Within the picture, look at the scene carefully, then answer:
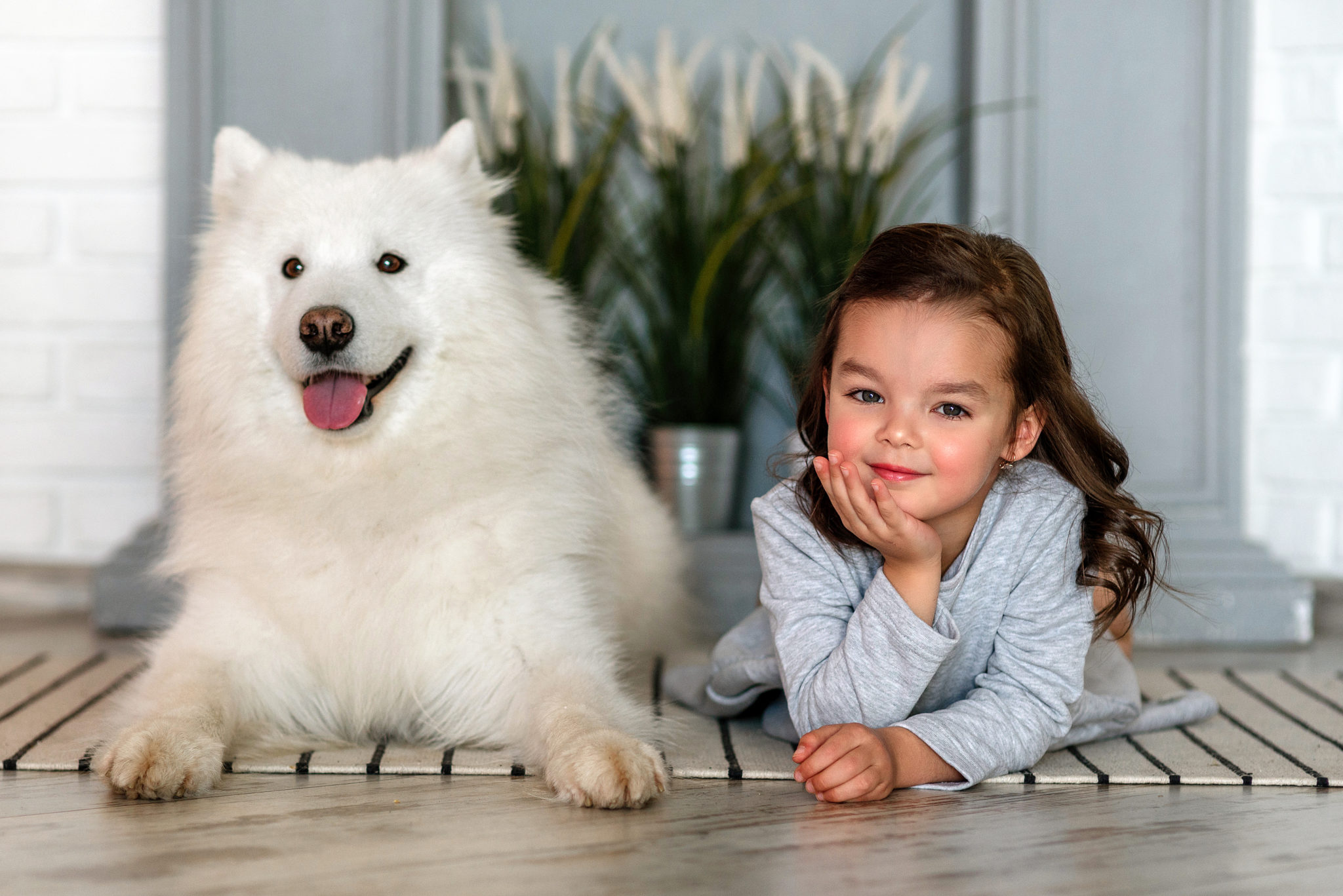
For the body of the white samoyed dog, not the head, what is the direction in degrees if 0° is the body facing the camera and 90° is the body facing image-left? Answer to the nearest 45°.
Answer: approximately 0°
